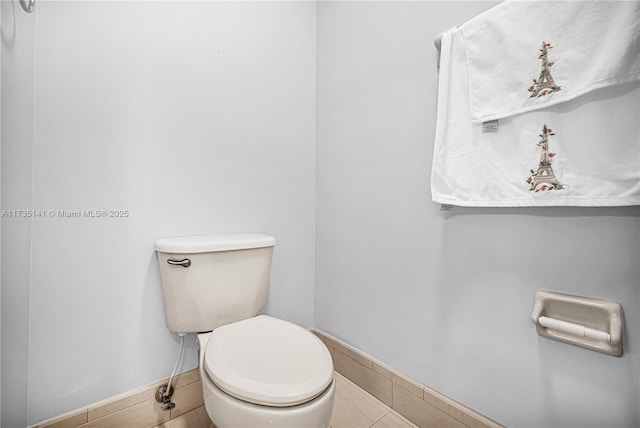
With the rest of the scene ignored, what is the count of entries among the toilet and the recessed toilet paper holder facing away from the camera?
0

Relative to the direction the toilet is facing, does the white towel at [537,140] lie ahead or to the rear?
ahead

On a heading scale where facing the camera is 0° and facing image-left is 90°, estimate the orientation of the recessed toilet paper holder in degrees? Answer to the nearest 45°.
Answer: approximately 45°

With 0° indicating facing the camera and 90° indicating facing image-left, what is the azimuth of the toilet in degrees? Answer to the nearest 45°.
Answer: approximately 315°

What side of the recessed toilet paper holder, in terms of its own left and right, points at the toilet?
front

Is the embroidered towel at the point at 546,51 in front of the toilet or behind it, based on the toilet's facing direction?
in front
